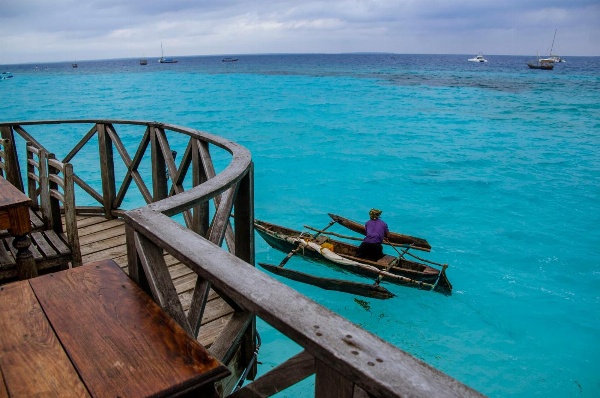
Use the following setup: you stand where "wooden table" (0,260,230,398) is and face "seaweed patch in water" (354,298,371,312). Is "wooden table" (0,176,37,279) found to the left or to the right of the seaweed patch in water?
left

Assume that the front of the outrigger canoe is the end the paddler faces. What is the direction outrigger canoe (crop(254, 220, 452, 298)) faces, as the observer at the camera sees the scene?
facing away from the viewer and to the left of the viewer

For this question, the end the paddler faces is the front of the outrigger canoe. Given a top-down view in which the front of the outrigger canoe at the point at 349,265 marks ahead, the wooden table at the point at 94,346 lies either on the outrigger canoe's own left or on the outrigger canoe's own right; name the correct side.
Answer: on the outrigger canoe's own left

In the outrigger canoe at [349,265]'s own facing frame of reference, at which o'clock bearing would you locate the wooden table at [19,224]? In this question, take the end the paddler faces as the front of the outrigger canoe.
The wooden table is roughly at 8 o'clock from the outrigger canoe.
